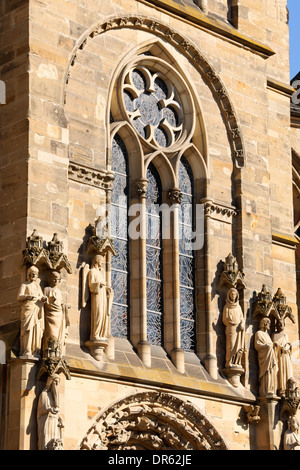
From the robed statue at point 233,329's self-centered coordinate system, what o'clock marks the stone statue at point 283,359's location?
The stone statue is roughly at 8 o'clock from the robed statue.

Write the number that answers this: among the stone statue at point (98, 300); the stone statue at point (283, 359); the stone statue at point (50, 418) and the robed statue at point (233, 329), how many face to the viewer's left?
0

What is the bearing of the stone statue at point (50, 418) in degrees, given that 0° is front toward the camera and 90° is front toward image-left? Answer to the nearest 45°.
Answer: approximately 315°

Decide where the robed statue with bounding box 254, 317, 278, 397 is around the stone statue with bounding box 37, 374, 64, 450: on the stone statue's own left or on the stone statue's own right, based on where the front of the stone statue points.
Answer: on the stone statue's own left

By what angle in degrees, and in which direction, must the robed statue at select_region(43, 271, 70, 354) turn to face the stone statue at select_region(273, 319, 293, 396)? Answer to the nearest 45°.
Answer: approximately 90° to its left

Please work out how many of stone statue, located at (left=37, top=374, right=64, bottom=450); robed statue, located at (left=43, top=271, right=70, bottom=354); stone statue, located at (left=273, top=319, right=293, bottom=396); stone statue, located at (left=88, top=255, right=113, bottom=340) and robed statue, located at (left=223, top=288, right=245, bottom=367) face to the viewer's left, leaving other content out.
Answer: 0

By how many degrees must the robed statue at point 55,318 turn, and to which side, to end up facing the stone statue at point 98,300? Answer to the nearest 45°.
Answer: approximately 90° to its left

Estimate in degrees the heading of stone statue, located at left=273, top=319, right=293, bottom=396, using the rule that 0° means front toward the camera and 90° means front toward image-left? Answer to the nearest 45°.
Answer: approximately 315°

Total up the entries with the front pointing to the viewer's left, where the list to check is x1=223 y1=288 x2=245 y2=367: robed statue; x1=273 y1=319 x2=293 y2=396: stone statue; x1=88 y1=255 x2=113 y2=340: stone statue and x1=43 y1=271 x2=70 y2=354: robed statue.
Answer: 0

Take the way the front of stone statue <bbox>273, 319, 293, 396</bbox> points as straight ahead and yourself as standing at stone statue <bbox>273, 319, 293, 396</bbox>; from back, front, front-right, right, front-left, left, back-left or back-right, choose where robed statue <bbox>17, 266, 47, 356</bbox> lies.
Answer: right

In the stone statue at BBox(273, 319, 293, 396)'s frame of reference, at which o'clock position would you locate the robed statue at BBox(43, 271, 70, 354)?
The robed statue is roughly at 3 o'clock from the stone statue.

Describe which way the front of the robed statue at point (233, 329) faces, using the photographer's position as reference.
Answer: facing the viewer

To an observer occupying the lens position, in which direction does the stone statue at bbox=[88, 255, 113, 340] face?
facing the viewer and to the right of the viewer

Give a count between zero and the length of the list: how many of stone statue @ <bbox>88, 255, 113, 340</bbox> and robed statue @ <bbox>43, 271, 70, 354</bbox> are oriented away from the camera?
0
